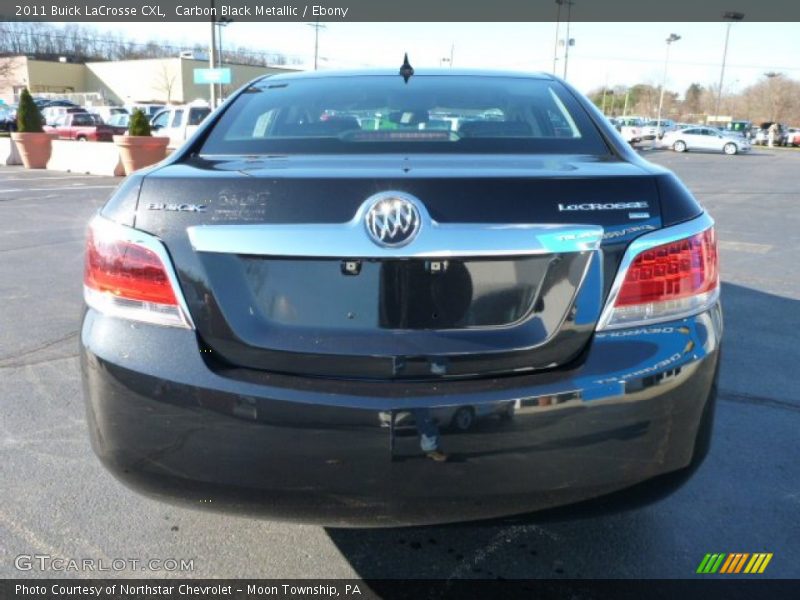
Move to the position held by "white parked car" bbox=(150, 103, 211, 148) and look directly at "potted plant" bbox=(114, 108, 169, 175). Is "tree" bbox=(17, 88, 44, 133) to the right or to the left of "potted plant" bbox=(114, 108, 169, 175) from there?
right

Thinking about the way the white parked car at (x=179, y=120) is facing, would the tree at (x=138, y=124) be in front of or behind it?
in front

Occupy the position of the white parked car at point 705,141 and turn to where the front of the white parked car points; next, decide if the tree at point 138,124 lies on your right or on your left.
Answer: on your right

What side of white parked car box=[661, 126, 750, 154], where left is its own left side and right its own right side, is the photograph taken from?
right

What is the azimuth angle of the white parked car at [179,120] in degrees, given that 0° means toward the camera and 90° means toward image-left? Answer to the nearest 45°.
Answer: approximately 45°

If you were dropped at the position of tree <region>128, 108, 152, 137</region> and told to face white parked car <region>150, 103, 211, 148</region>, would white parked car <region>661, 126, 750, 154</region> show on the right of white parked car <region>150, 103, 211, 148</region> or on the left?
right

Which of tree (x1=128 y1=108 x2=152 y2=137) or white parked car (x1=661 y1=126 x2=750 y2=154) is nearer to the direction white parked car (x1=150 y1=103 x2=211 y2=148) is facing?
the tree

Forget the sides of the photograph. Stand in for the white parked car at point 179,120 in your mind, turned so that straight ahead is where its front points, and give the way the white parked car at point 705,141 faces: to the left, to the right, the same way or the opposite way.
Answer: to the left
